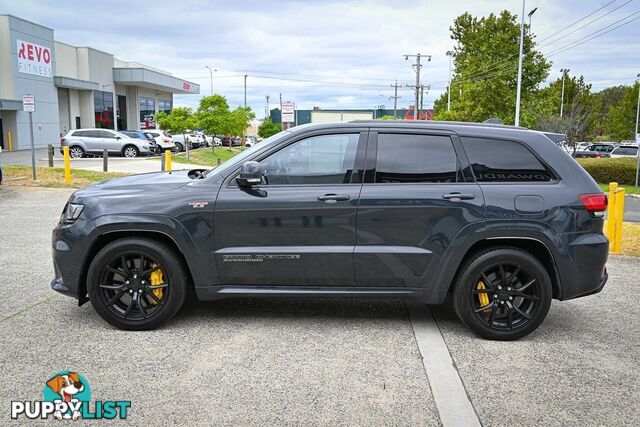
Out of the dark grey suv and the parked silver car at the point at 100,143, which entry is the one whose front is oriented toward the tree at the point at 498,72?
the parked silver car

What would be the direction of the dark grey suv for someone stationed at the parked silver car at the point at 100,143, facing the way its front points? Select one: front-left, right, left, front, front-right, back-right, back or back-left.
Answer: right

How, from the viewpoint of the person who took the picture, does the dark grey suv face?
facing to the left of the viewer

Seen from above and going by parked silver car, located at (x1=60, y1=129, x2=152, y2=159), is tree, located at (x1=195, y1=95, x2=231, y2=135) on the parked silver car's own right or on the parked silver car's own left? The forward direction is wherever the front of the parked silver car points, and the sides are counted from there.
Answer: on the parked silver car's own left

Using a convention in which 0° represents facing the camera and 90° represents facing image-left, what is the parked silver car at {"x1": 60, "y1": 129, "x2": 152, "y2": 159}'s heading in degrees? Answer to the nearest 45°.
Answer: approximately 270°

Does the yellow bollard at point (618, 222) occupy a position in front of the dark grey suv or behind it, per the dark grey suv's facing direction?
behind

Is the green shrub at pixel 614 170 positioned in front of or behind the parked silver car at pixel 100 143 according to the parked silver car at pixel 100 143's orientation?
in front

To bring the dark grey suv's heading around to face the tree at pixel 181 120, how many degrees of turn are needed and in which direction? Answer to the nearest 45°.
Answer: approximately 90° to its right

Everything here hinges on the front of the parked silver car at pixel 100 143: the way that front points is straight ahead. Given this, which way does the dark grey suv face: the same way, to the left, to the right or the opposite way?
the opposite way

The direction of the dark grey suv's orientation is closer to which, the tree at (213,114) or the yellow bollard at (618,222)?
the tree

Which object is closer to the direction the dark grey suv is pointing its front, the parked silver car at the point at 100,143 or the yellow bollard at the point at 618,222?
the parked silver car
